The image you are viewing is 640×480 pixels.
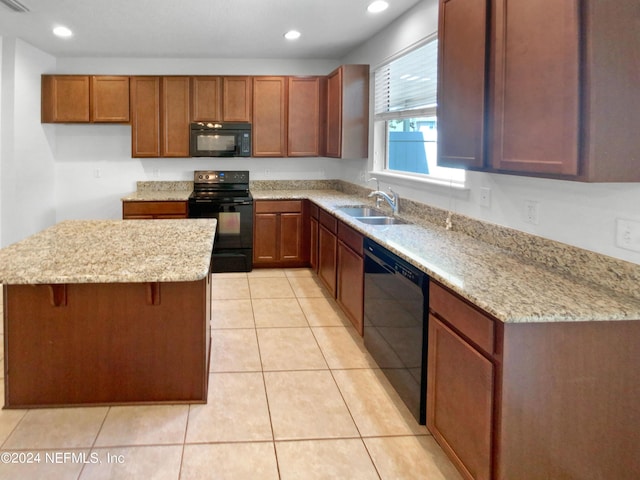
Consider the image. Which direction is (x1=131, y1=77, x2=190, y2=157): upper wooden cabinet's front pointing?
toward the camera

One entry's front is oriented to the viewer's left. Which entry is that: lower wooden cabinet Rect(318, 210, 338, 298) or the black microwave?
the lower wooden cabinet

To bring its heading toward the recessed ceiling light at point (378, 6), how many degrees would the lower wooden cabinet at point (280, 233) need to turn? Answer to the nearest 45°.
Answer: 0° — it already faces it

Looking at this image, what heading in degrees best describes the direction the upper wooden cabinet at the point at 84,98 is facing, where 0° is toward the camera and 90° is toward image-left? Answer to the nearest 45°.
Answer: approximately 0°

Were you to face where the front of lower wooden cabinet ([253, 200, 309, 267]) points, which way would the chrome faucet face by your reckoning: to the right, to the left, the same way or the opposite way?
to the right

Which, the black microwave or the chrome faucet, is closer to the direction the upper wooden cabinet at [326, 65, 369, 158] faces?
the black microwave

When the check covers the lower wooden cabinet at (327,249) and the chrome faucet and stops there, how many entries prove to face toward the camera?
0

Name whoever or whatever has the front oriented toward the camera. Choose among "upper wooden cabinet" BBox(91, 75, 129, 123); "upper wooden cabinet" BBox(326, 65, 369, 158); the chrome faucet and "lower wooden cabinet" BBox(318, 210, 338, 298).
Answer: "upper wooden cabinet" BBox(91, 75, 129, 123)

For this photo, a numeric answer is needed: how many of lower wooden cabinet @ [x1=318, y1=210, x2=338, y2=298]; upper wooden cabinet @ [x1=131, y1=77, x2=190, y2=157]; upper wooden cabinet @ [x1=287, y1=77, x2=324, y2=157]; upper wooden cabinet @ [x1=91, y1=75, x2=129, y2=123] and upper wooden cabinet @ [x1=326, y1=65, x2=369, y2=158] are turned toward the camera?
3

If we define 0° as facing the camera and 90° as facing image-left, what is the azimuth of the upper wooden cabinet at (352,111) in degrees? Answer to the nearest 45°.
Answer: approximately 90°

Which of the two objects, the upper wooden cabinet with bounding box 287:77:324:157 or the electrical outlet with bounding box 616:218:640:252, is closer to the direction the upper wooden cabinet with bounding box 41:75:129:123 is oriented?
the electrical outlet

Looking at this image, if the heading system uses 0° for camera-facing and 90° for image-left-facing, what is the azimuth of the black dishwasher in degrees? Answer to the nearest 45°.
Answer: approximately 45°

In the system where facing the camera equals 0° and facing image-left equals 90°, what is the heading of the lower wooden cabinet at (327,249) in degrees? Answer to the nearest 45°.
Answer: approximately 90°

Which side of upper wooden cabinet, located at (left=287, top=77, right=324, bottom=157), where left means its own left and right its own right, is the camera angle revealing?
front

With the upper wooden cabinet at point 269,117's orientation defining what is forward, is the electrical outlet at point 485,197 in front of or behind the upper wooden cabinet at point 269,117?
in front
